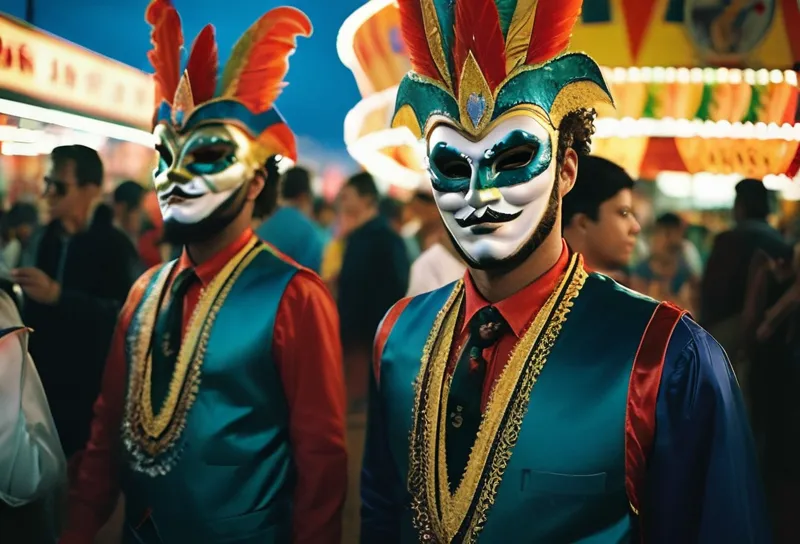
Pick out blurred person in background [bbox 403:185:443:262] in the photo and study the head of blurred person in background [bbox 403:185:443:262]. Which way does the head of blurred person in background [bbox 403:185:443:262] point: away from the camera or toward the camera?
toward the camera

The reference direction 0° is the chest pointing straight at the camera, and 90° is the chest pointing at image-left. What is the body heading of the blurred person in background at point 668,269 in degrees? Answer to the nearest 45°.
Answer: approximately 0°

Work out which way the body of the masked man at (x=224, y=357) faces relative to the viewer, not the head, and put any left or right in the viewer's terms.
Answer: facing the viewer and to the left of the viewer

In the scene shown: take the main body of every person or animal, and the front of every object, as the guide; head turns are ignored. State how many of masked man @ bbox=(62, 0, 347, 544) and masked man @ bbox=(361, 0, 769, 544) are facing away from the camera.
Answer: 0

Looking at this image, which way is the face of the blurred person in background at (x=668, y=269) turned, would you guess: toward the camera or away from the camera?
toward the camera

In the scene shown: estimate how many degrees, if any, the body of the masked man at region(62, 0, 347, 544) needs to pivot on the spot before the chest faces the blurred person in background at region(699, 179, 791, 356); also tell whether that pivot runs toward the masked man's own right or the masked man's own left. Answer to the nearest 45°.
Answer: approximately 135° to the masked man's own left

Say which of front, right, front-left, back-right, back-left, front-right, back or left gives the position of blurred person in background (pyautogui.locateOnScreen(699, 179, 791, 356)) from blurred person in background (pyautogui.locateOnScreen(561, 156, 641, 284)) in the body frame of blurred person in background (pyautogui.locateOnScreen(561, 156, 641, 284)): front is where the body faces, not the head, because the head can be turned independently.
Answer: front-left

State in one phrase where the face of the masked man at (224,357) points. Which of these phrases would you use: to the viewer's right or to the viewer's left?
to the viewer's left
